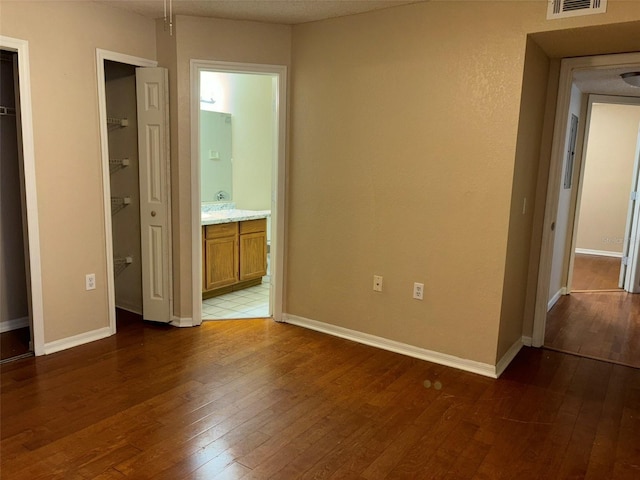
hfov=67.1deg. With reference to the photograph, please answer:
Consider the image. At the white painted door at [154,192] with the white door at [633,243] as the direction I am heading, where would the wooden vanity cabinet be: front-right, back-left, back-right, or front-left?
front-left

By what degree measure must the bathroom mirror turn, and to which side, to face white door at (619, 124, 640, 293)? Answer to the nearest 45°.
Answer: approximately 45° to its left

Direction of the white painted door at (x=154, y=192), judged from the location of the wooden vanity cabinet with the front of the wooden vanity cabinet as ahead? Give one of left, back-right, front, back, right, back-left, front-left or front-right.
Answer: right

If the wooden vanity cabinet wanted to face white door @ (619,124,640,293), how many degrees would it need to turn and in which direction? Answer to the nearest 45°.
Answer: approximately 45° to its left

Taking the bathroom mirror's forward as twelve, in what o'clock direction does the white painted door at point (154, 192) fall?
The white painted door is roughly at 2 o'clock from the bathroom mirror.

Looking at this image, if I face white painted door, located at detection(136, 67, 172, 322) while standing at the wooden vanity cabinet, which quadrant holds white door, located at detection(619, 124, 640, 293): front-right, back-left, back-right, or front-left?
back-left

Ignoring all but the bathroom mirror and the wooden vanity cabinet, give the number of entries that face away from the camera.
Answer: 0

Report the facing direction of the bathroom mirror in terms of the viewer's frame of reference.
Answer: facing the viewer and to the right of the viewer
